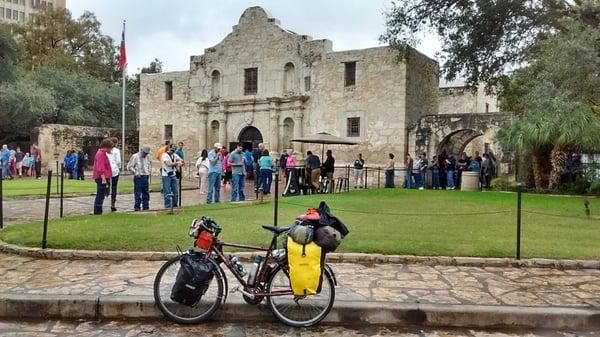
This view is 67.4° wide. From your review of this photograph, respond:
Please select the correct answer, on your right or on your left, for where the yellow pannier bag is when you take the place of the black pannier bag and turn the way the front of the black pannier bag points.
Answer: on your left

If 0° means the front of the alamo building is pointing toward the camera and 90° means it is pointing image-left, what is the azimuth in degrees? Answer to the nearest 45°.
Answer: approximately 45°

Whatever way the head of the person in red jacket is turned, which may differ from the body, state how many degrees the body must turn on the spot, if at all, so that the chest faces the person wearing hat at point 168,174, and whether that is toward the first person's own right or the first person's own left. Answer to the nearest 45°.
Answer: approximately 45° to the first person's own left

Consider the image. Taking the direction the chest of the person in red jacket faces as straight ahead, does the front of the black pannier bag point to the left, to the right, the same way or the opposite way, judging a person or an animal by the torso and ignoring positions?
to the right

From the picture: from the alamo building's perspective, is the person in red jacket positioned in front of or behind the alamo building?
in front

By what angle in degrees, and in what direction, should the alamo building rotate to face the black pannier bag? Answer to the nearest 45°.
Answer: approximately 45° to its left

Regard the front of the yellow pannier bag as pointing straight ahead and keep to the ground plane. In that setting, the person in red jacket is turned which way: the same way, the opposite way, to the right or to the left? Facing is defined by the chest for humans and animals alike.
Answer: to the left

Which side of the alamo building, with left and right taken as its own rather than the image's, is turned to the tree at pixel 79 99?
right
